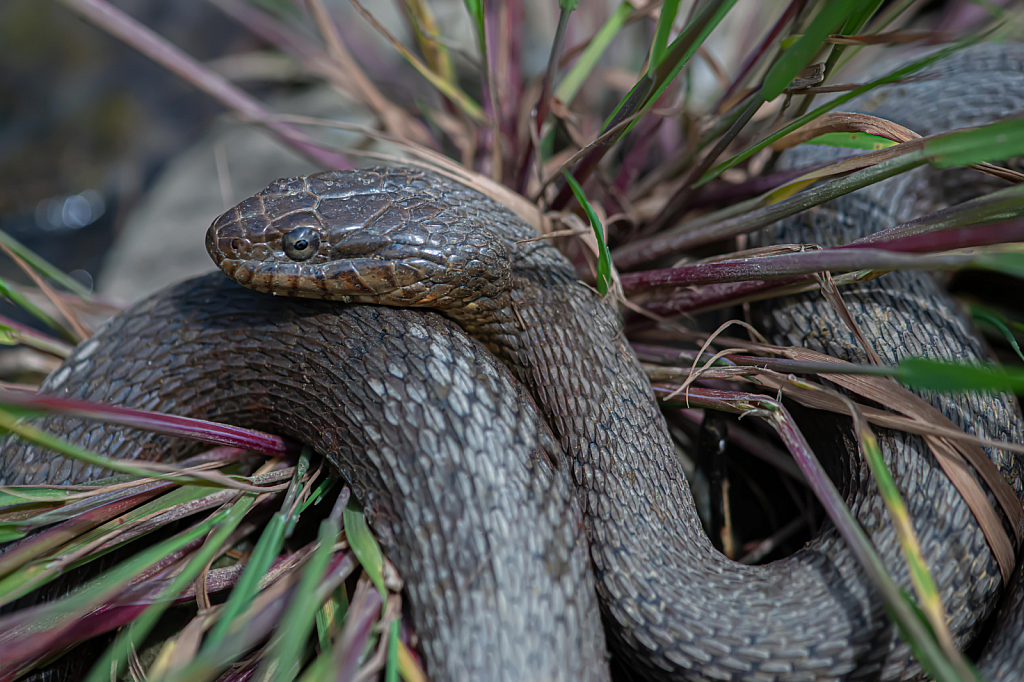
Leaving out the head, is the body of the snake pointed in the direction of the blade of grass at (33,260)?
yes

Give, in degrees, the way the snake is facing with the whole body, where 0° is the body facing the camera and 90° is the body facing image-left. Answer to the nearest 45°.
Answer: approximately 90°

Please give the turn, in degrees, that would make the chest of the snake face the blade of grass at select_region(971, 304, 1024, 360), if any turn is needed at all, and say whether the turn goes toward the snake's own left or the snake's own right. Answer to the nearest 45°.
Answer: approximately 180°

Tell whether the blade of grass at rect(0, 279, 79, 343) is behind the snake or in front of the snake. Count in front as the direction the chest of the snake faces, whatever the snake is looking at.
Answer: in front
